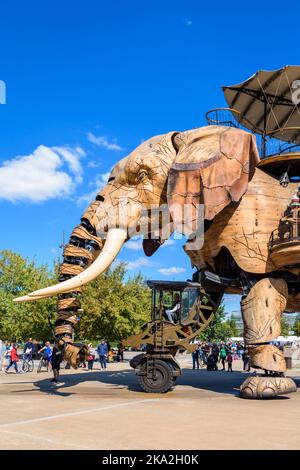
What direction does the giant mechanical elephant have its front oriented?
to the viewer's left

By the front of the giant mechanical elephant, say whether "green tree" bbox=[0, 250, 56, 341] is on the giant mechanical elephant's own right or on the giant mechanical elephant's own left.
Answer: on the giant mechanical elephant's own right

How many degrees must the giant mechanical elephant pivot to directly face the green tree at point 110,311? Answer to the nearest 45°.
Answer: approximately 90° to its right
